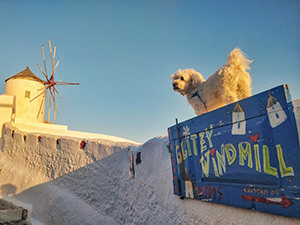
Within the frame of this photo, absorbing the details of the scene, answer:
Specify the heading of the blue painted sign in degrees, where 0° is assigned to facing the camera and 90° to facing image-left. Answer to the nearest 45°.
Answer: approximately 45°

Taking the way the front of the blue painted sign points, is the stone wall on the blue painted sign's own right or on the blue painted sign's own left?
on the blue painted sign's own right
